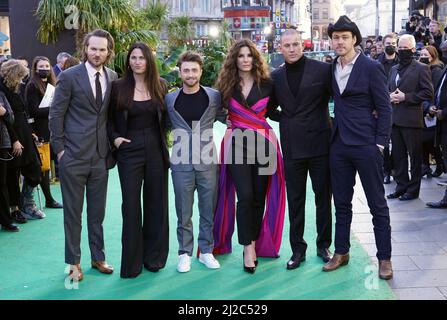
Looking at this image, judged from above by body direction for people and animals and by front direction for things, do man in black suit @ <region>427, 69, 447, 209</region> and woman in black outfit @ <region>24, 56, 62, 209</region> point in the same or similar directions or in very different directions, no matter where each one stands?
very different directions

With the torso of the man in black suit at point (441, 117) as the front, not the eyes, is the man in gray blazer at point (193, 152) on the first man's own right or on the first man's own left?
on the first man's own left

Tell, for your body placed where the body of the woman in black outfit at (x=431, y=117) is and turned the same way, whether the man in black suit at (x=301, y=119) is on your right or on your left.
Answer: on your left

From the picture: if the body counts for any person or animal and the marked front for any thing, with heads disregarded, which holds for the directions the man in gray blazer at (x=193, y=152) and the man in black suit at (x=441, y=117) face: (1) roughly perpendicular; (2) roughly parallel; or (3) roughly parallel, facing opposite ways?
roughly perpendicular

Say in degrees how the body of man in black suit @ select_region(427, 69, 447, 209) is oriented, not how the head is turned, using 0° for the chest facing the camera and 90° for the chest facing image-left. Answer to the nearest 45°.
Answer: approximately 90°

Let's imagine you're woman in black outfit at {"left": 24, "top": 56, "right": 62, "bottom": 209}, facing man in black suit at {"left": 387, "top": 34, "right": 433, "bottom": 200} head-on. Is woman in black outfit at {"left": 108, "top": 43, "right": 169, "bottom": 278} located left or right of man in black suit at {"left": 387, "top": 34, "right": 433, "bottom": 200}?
right

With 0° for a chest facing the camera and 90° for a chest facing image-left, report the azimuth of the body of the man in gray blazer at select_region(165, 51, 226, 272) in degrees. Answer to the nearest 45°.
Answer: approximately 0°

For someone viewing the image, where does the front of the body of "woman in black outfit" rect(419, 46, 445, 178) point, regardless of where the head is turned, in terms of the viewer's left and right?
facing to the left of the viewer
